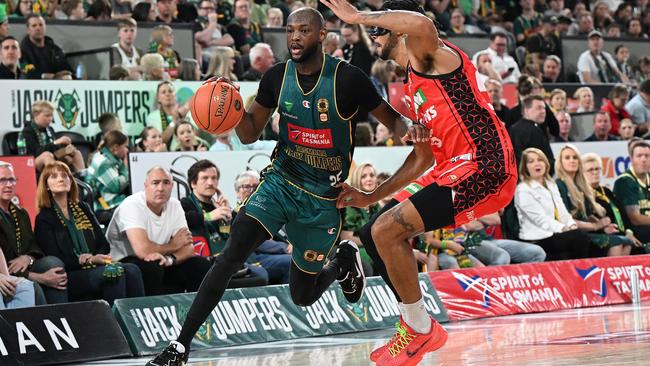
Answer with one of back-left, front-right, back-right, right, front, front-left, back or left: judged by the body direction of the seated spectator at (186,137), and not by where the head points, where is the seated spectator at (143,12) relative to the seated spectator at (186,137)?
back

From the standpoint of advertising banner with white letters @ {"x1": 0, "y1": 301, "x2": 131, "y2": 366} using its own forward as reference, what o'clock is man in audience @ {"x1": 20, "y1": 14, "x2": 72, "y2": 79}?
The man in audience is roughly at 6 o'clock from the advertising banner with white letters.

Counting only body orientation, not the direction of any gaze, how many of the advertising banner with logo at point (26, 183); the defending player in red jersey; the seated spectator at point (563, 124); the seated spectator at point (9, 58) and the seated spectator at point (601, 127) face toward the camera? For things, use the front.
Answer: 4

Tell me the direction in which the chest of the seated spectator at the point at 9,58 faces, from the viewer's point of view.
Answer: toward the camera

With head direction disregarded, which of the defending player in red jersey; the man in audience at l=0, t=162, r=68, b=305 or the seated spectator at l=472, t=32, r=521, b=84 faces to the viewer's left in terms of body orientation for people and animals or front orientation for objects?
the defending player in red jersey

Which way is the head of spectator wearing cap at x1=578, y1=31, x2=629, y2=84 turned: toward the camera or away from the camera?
toward the camera

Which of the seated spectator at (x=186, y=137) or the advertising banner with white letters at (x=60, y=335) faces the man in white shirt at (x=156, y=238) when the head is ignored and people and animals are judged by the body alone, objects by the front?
the seated spectator

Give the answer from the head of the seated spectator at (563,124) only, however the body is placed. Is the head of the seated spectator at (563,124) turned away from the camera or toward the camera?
toward the camera

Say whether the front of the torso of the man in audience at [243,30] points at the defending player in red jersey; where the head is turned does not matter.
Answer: yes

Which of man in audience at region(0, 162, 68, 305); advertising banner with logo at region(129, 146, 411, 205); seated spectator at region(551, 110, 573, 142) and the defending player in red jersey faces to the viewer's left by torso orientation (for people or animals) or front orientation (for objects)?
the defending player in red jersey

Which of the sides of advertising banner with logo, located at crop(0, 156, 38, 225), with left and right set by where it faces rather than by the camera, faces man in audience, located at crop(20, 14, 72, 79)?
back

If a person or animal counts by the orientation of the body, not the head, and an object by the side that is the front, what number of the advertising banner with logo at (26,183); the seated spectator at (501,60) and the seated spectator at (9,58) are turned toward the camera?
3

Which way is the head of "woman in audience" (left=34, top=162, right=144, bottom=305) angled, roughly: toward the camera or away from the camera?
toward the camera

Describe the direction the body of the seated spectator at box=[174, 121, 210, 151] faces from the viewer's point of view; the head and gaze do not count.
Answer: toward the camera

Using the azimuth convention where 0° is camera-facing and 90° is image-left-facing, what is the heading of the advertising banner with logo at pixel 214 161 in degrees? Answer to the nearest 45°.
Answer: approximately 0°

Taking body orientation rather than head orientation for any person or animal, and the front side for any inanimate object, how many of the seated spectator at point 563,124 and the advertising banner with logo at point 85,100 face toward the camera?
2

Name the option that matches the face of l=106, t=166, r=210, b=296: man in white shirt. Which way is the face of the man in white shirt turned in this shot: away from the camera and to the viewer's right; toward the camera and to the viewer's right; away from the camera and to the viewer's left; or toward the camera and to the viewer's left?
toward the camera and to the viewer's right

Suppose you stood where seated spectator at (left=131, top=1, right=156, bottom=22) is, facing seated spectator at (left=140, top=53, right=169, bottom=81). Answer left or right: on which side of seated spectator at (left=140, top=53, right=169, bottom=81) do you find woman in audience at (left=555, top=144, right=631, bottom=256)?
left
